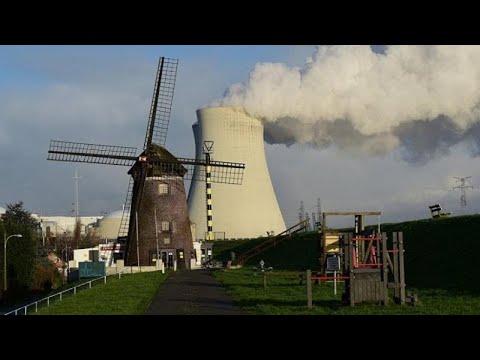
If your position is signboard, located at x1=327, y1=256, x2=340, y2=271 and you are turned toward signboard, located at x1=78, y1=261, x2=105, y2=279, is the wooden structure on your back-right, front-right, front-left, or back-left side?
back-left

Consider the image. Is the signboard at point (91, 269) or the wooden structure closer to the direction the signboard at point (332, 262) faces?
the wooden structure

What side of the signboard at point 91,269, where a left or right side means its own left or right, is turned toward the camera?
front

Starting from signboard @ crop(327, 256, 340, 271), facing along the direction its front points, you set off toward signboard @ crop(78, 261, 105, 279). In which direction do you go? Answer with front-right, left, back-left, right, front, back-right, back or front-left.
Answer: back-right

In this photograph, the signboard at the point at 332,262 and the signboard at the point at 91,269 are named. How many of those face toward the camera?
2

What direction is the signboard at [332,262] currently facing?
toward the camera

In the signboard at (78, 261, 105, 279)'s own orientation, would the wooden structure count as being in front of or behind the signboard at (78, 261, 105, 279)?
in front
